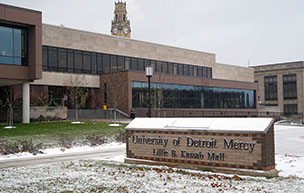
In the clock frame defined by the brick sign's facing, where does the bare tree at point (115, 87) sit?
The bare tree is roughly at 4 o'clock from the brick sign.

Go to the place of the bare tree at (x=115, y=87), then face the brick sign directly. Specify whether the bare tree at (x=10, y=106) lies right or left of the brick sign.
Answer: right

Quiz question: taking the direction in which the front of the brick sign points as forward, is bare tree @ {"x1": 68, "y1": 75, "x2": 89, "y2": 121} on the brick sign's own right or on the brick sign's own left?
on the brick sign's own right

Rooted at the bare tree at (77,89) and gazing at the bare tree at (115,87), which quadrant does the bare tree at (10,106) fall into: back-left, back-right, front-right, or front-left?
back-right

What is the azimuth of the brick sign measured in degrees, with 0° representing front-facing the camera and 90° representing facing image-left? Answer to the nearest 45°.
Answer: approximately 45°

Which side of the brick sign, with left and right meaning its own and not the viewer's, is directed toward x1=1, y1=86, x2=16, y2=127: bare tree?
right
